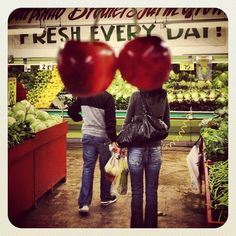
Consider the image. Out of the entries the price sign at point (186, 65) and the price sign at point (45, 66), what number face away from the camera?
0

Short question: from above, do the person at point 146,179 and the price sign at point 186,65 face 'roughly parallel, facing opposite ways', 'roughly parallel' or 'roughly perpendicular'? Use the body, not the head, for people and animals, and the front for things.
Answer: roughly parallel, facing opposite ways

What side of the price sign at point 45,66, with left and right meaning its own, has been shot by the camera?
front

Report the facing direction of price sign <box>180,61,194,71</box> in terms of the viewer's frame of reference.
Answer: facing the viewer

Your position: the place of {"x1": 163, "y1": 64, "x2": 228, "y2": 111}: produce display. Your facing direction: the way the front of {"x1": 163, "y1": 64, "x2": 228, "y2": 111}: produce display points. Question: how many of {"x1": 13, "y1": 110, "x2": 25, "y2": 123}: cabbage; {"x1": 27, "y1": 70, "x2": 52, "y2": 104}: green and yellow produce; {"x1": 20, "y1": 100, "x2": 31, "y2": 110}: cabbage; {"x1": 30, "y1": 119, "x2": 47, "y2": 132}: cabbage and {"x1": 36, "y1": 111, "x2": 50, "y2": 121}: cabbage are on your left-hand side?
0

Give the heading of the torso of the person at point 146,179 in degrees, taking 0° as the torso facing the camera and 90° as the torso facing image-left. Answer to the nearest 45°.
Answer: approximately 180°

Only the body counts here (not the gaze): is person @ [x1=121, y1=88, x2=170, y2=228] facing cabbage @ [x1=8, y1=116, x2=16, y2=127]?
no

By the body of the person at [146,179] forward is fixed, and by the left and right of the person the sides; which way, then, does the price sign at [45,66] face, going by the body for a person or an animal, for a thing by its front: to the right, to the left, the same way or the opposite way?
the opposite way

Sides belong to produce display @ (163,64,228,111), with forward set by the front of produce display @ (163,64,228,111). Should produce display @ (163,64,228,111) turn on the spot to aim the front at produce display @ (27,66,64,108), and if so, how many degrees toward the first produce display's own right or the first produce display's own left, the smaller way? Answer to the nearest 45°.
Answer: approximately 90° to the first produce display's own right

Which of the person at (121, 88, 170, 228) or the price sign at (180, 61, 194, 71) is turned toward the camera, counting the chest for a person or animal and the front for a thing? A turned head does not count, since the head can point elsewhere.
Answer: the price sign

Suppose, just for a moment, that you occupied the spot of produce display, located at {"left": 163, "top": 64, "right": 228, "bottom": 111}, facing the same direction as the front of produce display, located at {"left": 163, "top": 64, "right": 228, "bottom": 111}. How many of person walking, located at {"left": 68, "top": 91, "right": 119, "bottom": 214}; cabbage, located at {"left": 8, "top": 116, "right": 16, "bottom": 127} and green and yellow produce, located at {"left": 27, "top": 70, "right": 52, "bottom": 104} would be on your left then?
0

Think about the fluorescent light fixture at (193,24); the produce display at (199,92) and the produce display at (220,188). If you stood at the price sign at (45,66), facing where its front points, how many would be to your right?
0

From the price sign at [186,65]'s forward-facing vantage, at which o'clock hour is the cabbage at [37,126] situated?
The cabbage is roughly at 1 o'clock from the price sign.

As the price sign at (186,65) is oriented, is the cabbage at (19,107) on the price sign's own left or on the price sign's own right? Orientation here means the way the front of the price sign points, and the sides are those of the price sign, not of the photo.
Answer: on the price sign's own right
